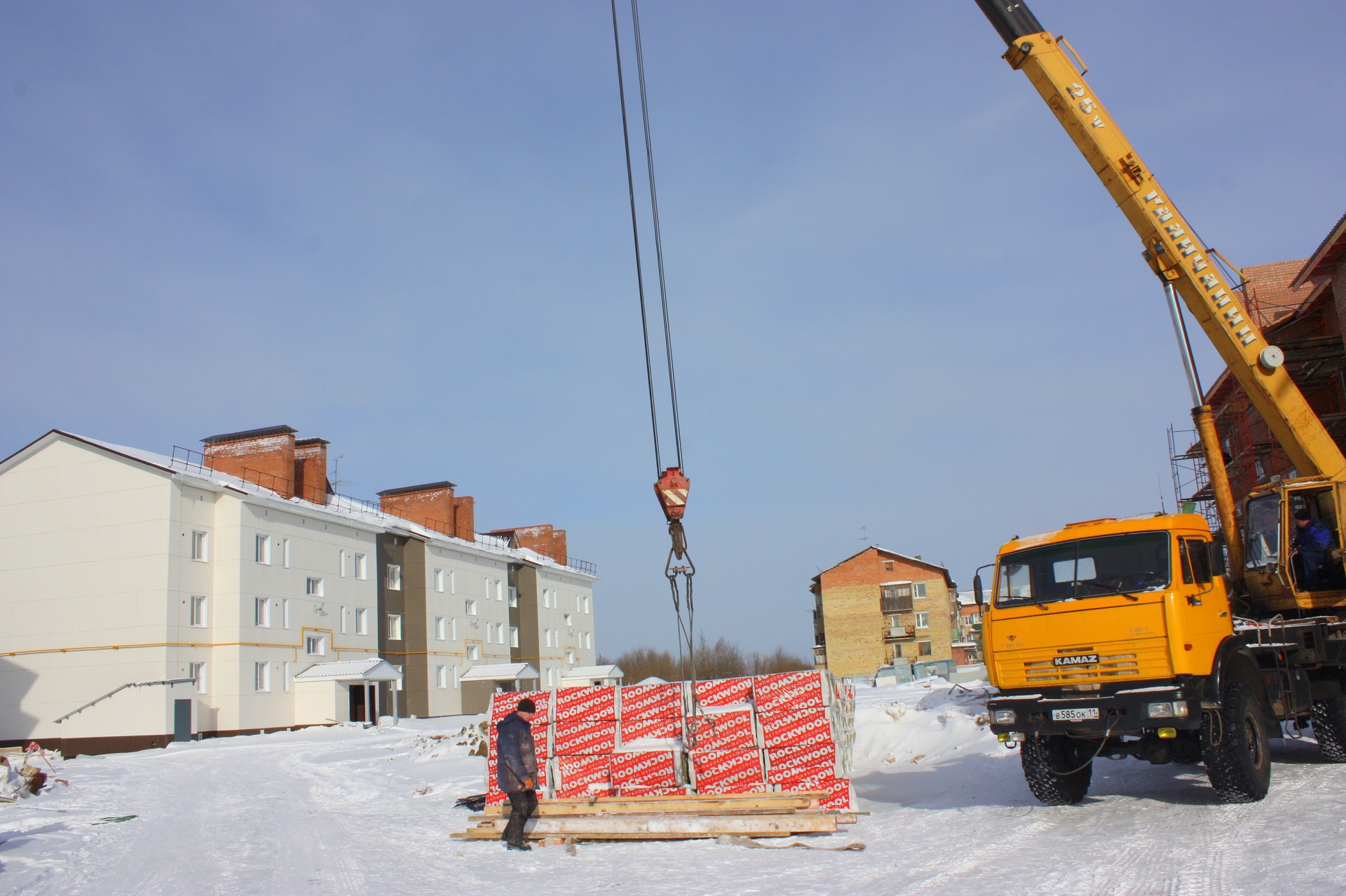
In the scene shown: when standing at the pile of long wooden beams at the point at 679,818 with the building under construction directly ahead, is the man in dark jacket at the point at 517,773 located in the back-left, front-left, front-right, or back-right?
back-left

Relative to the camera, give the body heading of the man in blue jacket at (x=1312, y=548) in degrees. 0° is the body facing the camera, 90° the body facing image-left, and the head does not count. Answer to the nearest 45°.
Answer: approximately 90°

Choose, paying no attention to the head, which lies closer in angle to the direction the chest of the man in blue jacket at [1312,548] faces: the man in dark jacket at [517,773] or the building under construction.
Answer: the man in dark jacket

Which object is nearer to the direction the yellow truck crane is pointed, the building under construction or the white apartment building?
the white apartment building

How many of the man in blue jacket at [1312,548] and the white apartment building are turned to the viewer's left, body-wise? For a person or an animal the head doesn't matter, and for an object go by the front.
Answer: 1

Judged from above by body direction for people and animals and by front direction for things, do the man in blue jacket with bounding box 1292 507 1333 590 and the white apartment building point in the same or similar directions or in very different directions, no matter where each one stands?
very different directions

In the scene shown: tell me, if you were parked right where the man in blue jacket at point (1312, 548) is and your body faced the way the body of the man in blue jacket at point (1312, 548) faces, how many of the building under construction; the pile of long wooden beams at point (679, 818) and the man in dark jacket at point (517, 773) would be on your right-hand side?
1

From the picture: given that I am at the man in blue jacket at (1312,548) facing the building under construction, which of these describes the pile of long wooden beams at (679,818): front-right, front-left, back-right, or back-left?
back-left
